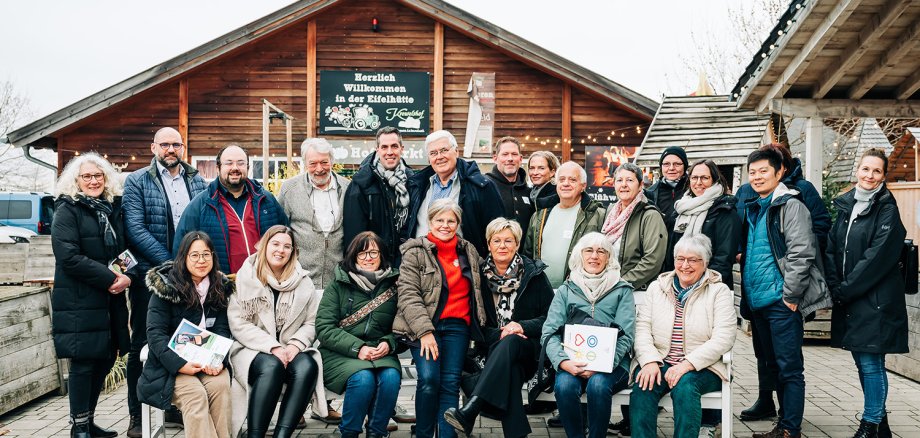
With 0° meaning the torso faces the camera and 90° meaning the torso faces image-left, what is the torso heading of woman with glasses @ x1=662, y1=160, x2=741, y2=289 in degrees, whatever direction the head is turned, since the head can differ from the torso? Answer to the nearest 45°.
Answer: approximately 45°

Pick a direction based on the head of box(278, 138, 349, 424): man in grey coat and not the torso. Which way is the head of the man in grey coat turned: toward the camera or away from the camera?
toward the camera

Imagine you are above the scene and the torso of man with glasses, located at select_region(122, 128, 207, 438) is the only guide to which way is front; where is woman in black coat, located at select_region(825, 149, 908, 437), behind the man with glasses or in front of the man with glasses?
in front

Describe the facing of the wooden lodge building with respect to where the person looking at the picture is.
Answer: facing the viewer

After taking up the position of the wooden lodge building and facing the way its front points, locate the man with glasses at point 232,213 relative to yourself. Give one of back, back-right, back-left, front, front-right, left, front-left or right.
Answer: front

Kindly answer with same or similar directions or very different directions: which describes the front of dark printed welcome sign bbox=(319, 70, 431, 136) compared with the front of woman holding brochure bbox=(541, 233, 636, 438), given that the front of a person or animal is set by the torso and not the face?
same or similar directions

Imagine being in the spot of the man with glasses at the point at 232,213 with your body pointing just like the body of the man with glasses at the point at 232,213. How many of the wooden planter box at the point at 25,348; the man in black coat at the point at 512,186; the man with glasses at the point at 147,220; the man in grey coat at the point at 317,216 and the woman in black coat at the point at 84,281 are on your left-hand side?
2

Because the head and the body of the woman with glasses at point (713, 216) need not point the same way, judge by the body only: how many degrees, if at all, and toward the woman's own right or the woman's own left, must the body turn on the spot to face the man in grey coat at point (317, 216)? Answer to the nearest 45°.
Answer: approximately 45° to the woman's own right

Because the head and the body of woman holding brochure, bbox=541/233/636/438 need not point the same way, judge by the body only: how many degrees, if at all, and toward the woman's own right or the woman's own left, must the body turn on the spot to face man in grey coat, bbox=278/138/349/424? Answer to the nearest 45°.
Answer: approximately 90° to the woman's own right

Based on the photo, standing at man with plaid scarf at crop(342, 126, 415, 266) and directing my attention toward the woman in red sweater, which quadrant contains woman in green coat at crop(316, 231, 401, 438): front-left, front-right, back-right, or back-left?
front-right

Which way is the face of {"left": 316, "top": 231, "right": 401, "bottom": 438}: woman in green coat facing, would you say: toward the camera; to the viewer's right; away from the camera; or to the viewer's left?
toward the camera

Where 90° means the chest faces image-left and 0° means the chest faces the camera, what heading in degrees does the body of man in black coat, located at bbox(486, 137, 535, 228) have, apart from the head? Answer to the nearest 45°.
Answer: approximately 0°

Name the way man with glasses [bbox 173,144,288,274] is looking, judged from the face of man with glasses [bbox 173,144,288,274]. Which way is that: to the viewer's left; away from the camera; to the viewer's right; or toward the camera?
toward the camera

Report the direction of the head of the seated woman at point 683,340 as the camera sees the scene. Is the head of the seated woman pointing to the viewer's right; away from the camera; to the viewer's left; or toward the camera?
toward the camera

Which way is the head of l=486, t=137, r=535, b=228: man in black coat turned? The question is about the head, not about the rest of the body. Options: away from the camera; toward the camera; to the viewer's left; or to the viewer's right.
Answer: toward the camera

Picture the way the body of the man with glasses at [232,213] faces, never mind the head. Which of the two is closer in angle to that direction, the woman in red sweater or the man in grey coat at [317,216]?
the woman in red sweater

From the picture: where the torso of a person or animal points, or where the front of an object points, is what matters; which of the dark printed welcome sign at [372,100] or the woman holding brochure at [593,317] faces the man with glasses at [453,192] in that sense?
the dark printed welcome sign
